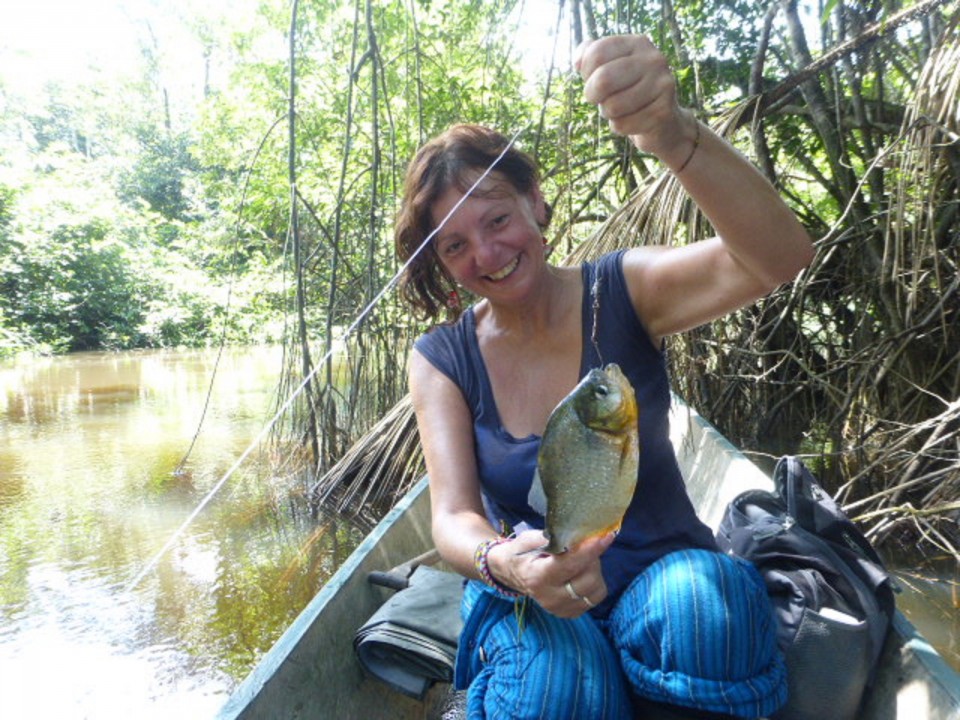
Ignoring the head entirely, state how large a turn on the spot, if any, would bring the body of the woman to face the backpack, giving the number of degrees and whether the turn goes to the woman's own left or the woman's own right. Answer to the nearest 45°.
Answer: approximately 90° to the woman's own left

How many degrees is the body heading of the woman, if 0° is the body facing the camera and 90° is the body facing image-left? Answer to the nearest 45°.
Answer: approximately 0°
